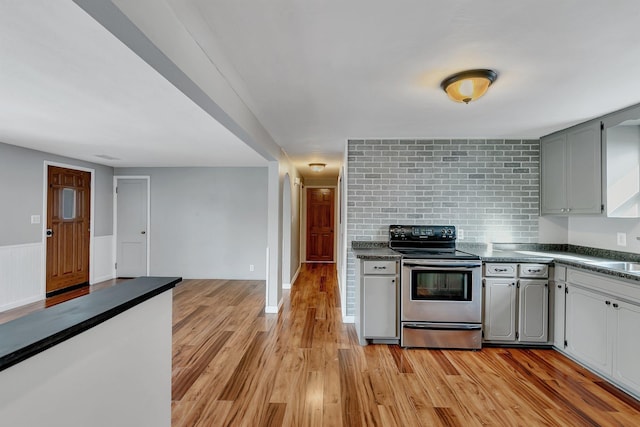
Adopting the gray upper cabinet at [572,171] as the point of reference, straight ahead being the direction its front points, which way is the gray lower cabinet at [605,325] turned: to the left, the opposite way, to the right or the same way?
the same way

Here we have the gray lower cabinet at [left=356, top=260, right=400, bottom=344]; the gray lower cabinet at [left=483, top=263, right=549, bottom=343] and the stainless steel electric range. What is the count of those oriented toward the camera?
3

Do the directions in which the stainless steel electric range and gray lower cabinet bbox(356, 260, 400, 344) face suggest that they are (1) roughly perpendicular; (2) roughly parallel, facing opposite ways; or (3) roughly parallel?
roughly parallel

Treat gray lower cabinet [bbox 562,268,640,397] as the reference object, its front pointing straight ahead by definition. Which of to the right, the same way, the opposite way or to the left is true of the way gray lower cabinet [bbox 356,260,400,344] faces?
to the left

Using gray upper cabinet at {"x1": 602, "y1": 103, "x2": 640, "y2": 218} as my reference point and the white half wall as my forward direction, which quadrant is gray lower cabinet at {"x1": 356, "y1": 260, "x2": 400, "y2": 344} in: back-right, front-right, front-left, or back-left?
front-right

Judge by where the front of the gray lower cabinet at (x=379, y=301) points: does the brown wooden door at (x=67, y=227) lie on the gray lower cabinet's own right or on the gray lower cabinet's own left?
on the gray lower cabinet's own right

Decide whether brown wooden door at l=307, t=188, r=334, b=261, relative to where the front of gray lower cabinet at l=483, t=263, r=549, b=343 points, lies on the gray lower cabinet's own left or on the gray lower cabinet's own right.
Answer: on the gray lower cabinet's own right

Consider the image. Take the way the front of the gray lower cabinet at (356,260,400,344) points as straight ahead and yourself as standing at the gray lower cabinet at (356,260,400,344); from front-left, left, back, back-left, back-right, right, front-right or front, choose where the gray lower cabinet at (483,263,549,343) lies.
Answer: left

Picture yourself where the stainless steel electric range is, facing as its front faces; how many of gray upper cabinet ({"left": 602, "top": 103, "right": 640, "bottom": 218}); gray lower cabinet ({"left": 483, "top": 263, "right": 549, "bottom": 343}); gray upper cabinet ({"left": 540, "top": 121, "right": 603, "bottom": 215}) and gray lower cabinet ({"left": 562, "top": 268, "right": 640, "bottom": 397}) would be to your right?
0

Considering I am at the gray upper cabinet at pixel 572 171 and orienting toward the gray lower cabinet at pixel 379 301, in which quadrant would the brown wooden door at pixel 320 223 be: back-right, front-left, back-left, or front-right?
front-right

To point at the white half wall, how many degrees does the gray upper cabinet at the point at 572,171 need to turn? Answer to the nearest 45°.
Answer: approximately 45° to its left

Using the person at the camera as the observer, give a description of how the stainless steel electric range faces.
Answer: facing the viewer

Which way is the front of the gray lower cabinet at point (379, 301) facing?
toward the camera

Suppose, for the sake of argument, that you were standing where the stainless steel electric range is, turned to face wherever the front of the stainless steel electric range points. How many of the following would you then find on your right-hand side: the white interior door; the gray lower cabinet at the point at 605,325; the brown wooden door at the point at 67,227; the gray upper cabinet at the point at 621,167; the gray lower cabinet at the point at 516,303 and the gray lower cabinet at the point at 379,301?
3
